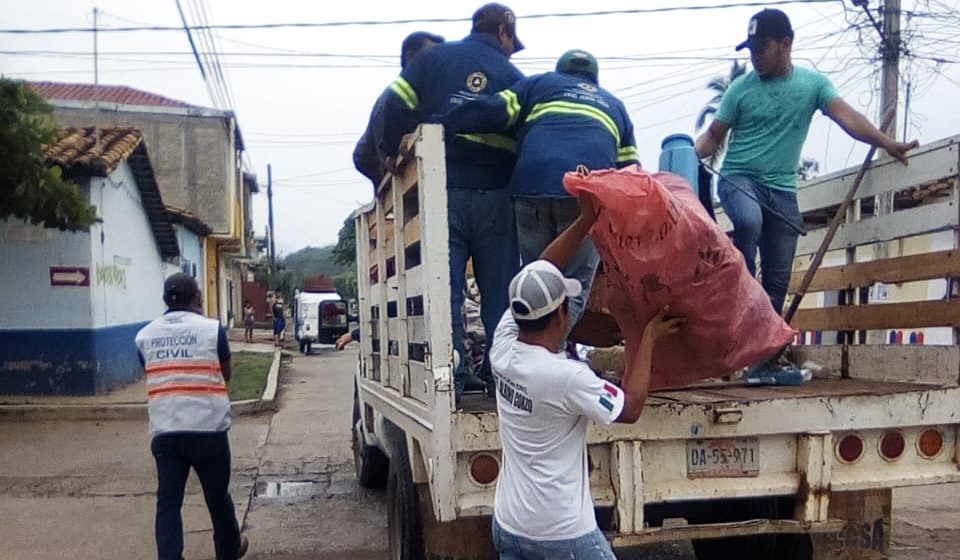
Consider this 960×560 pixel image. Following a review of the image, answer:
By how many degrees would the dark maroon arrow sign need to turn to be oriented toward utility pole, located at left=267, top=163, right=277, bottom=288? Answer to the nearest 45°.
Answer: approximately 180°

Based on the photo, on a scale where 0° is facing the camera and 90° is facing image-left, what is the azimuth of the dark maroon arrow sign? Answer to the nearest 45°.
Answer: approximately 0°

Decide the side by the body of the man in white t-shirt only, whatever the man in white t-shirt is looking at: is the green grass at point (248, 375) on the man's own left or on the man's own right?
on the man's own left

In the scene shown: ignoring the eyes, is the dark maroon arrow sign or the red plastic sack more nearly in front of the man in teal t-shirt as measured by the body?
the red plastic sack

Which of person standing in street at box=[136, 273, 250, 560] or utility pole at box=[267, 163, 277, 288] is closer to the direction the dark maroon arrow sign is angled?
the person standing in street

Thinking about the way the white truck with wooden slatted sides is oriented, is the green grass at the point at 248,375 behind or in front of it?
in front

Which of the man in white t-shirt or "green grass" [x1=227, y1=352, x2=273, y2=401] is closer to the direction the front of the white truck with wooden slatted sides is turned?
the green grass

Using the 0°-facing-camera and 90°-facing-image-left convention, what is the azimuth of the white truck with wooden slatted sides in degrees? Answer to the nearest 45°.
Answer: approximately 135°

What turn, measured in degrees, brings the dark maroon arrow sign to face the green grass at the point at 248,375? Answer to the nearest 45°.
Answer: approximately 135° to its left
